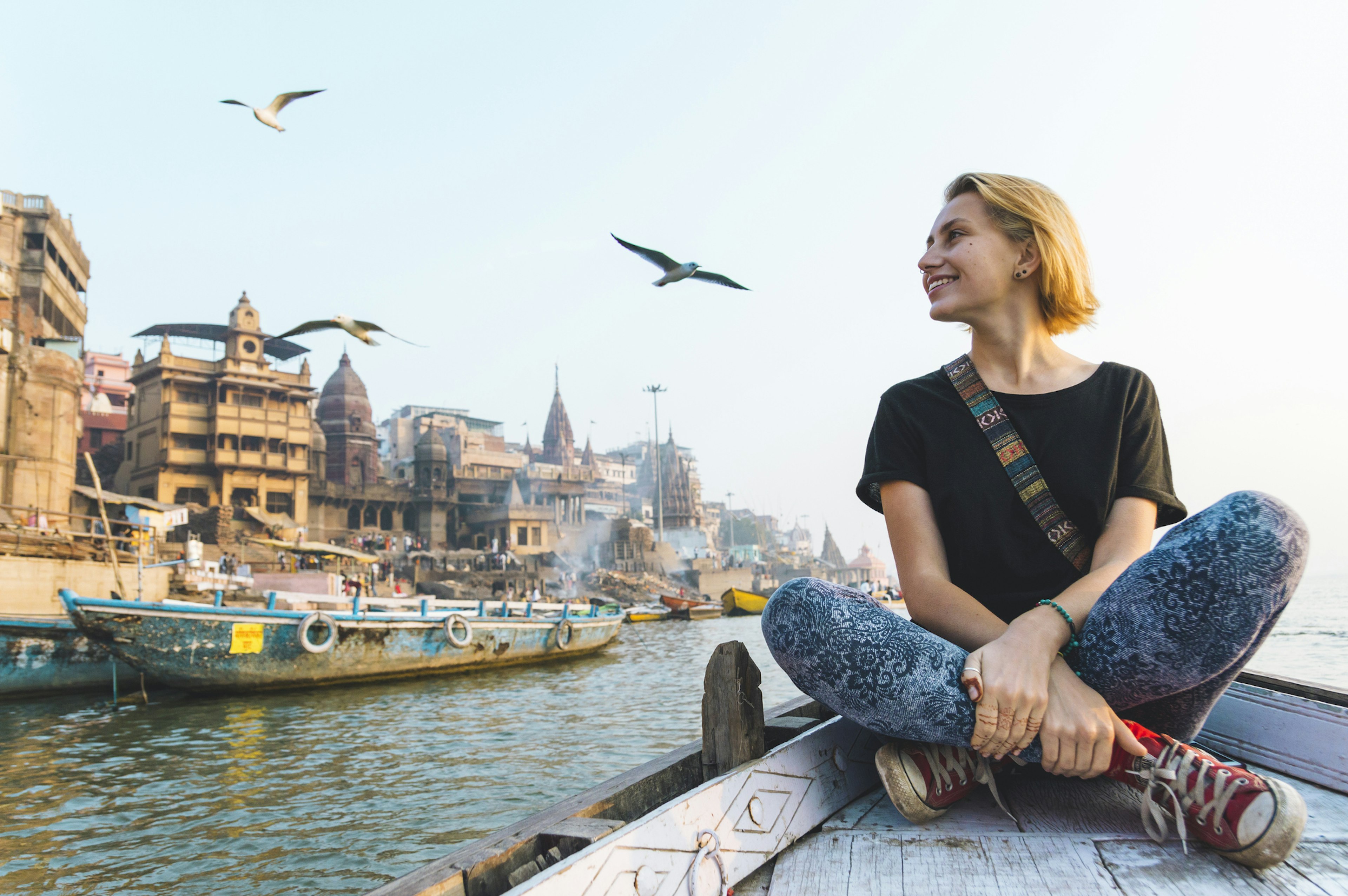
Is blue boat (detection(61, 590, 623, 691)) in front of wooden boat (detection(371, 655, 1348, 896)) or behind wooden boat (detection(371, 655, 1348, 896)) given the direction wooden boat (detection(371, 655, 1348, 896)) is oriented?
in front

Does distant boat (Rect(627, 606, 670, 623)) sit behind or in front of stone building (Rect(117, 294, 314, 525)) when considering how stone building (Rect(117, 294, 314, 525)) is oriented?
in front

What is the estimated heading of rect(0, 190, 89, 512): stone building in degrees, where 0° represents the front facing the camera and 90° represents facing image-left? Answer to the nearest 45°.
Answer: approximately 315°

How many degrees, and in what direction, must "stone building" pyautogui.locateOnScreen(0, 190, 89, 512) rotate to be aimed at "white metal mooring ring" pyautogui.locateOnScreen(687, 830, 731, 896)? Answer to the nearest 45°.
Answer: approximately 45° to its right

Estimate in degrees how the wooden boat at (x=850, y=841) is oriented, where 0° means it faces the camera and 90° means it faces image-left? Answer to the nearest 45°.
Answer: approximately 180°

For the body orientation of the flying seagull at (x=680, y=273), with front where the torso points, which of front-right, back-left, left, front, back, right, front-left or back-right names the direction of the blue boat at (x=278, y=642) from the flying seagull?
back

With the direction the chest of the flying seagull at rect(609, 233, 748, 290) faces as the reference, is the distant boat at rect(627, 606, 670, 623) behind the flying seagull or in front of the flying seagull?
behind

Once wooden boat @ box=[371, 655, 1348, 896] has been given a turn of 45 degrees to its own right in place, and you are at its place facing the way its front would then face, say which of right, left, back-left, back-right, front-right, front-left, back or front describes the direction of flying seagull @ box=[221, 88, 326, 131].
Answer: left

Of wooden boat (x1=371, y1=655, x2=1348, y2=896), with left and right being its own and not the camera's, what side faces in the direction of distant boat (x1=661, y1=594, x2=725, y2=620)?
front

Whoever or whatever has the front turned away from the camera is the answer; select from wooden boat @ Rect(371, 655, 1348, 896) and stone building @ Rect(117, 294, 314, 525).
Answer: the wooden boat

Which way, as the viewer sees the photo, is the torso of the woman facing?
toward the camera
